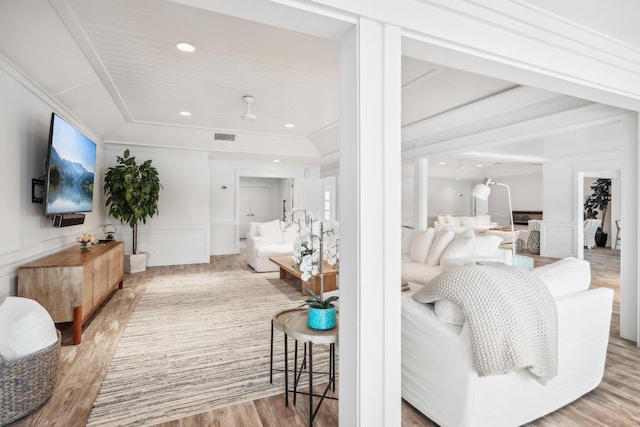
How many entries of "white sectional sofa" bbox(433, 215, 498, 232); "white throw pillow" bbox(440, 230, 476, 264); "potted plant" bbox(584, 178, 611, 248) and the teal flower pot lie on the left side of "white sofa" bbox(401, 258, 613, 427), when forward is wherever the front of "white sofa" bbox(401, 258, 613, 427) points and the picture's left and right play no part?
1

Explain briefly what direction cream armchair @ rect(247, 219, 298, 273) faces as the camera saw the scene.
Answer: facing the viewer and to the right of the viewer

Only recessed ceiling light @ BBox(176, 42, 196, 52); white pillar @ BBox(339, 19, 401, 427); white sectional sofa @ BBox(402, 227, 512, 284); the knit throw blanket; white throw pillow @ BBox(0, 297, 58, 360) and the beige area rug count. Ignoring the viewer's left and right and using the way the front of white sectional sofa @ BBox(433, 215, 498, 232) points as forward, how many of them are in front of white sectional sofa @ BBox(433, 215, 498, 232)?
6

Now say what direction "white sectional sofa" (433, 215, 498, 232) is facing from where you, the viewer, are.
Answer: facing the viewer

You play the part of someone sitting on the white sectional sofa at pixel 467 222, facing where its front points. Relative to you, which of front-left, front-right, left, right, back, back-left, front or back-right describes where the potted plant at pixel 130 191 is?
front-right

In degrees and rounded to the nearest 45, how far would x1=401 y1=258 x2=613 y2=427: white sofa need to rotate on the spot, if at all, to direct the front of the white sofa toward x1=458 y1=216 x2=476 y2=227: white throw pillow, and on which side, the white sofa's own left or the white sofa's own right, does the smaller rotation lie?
approximately 45° to the white sofa's own right

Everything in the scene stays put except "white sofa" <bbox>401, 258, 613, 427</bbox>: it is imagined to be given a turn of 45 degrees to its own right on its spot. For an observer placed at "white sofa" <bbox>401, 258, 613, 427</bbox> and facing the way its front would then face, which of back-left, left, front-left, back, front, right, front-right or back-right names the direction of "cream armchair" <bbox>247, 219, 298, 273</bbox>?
front-left

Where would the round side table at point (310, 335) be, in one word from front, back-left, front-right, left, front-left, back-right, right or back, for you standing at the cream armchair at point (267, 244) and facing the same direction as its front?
front-right

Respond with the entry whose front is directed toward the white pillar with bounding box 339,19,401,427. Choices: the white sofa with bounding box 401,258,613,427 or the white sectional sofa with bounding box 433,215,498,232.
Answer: the white sectional sofa

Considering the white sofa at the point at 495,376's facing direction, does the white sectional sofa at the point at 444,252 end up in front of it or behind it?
in front

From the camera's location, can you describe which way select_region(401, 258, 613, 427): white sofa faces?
facing away from the viewer and to the left of the viewer

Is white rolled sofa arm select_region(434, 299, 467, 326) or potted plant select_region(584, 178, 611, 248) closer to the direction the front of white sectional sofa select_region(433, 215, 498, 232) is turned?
the white rolled sofa arm

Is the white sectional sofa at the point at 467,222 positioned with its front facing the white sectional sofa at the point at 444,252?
yes

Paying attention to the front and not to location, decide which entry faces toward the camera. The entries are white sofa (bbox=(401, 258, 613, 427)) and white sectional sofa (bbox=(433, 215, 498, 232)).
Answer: the white sectional sofa

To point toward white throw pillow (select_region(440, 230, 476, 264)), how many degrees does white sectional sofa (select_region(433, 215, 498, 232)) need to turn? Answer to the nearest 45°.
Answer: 0° — it already faces it

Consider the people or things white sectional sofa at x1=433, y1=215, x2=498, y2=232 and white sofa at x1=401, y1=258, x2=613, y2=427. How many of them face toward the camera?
1

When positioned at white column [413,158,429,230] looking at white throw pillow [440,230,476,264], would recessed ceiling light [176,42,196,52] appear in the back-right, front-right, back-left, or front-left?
front-right

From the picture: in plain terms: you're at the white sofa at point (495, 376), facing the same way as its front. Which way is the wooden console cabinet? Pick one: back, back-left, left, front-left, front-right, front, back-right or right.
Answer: front-left

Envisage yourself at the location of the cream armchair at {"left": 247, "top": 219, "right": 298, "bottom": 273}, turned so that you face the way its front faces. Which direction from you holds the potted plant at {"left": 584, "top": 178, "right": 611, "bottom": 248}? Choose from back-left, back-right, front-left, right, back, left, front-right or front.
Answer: front-left
